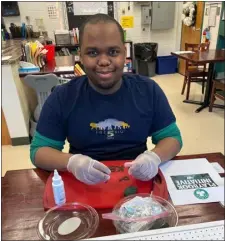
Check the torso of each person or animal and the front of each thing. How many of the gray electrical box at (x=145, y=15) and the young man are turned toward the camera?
2

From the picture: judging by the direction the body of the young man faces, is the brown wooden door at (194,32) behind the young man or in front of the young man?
behind

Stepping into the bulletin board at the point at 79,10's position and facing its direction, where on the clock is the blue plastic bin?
The blue plastic bin is roughly at 9 o'clock from the bulletin board.

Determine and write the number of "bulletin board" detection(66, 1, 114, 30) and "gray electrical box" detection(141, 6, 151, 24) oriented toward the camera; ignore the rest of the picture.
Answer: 2

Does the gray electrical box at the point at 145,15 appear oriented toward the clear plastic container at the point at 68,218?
yes

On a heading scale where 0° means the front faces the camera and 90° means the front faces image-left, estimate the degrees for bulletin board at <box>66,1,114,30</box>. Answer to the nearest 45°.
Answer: approximately 0°
